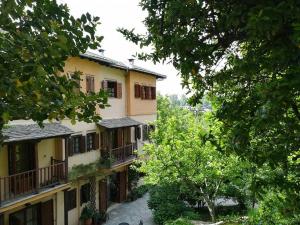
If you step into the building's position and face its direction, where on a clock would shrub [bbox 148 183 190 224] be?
The shrub is roughly at 11 o'clock from the building.

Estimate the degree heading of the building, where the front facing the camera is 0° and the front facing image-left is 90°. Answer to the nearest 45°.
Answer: approximately 315°

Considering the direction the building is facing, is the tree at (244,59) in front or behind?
in front
